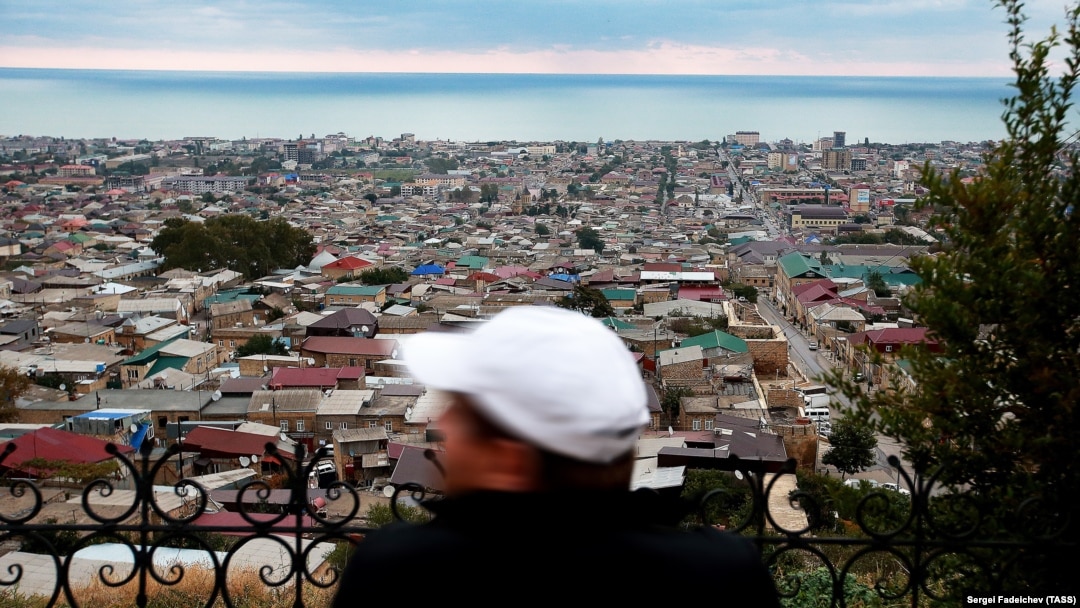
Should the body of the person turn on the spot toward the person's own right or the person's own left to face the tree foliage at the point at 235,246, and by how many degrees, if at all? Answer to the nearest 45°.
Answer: approximately 45° to the person's own right

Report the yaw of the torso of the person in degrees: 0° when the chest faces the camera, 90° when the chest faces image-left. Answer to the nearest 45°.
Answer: approximately 135°

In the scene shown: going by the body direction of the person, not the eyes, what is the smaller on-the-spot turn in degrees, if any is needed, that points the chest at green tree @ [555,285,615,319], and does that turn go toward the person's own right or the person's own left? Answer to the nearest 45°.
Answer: approximately 45° to the person's own right

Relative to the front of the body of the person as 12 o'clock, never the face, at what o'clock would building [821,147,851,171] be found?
The building is roughly at 2 o'clock from the person.

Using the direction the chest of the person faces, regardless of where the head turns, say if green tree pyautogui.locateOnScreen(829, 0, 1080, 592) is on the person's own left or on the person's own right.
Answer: on the person's own right

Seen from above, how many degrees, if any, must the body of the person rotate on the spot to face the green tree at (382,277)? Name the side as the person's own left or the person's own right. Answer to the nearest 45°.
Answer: approximately 45° to the person's own right

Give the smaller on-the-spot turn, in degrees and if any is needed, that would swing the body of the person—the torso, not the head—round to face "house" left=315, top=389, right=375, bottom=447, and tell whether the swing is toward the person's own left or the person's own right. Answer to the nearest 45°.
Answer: approximately 45° to the person's own right

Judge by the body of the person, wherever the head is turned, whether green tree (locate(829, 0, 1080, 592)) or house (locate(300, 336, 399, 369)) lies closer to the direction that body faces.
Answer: the house

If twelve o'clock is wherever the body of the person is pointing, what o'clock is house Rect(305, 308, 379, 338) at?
The house is roughly at 1 o'clock from the person.

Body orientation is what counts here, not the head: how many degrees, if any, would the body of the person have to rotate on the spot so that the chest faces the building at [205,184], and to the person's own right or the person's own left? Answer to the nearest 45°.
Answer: approximately 45° to the person's own right

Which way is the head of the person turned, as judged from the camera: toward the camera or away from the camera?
away from the camera
